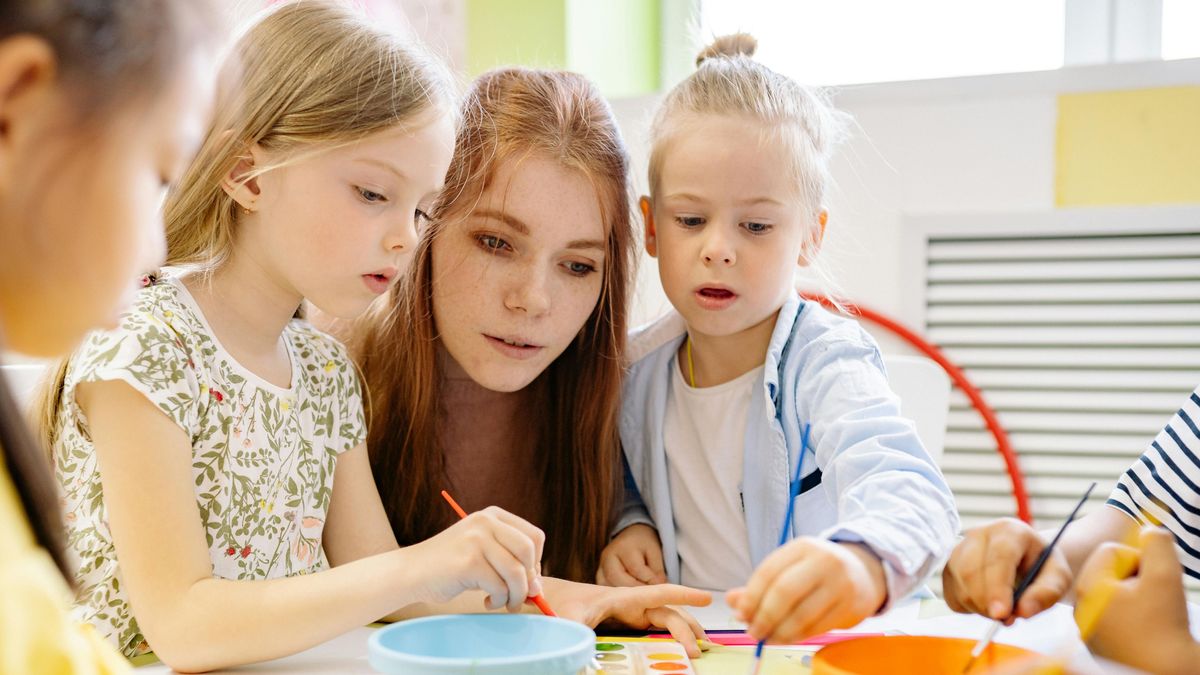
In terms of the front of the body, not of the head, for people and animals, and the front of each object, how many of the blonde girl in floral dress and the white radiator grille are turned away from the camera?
0

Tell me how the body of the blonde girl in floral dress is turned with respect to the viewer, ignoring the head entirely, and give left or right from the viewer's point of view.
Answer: facing the viewer and to the right of the viewer

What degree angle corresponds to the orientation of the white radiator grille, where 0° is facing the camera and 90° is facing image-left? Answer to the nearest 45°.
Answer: approximately 0°

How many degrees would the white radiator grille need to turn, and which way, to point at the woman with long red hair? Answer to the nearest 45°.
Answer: approximately 45° to its right

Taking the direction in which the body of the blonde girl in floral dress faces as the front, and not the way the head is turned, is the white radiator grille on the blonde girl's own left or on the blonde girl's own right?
on the blonde girl's own left

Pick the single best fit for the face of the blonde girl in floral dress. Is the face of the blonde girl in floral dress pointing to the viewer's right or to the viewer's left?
to the viewer's right

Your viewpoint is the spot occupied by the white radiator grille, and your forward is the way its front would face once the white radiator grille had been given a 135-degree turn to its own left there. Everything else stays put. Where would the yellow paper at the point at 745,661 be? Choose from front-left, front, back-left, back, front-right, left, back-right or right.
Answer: back-right
